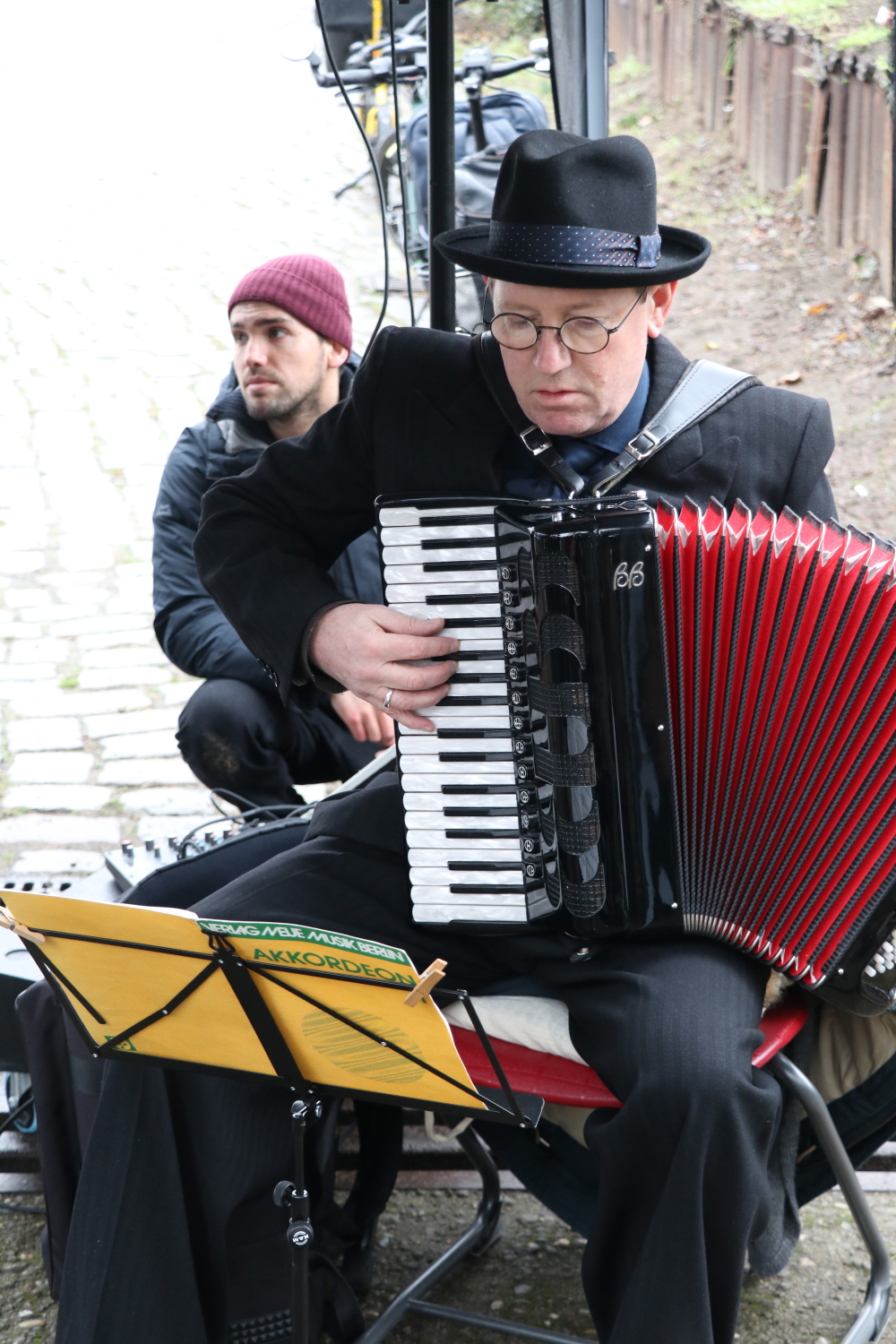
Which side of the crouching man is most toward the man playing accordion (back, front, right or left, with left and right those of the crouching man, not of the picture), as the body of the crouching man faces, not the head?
front

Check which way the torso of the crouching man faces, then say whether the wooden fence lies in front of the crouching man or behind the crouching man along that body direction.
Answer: behind

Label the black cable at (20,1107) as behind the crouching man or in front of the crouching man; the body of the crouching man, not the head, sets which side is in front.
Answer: in front

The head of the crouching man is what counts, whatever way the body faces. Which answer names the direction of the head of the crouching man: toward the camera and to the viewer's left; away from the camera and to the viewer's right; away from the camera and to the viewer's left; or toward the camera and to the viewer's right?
toward the camera and to the viewer's left

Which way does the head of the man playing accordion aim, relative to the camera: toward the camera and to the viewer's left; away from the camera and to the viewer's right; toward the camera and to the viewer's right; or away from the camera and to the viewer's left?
toward the camera and to the viewer's left

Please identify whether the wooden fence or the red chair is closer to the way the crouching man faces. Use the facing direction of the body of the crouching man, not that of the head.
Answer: the red chair

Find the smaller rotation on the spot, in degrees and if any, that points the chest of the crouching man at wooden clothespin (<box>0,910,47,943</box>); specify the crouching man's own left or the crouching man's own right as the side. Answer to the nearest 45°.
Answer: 0° — they already face it

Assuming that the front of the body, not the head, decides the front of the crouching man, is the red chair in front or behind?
in front
